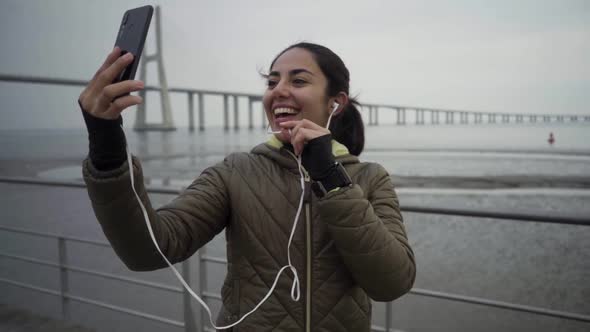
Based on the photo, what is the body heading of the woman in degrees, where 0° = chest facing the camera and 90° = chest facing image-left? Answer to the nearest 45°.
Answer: approximately 0°
